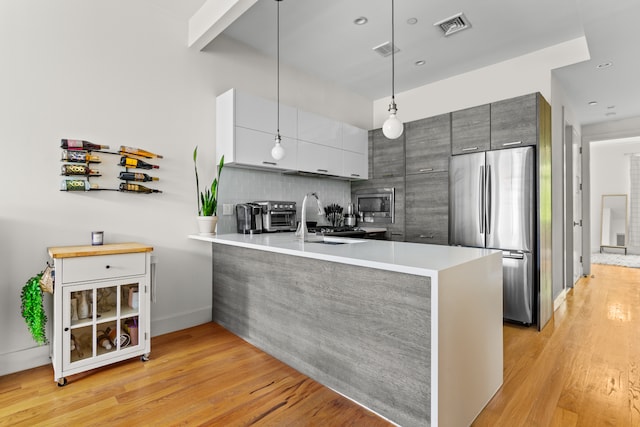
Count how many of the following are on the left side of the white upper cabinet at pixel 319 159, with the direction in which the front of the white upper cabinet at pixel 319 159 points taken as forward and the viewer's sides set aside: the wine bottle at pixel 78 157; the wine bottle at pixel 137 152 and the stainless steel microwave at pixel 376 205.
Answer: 1

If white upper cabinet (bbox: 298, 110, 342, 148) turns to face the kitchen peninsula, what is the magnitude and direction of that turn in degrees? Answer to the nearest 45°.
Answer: approximately 45° to its right

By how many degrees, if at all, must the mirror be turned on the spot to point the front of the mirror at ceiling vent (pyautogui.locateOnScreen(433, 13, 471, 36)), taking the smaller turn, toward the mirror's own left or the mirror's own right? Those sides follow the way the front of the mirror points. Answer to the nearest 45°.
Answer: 0° — it already faces it

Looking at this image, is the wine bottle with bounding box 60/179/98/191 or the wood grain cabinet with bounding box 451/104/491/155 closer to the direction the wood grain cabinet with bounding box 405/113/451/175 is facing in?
the wine bottle

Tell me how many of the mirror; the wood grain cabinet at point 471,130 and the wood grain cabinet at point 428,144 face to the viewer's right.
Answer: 0

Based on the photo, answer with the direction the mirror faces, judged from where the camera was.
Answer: facing the viewer

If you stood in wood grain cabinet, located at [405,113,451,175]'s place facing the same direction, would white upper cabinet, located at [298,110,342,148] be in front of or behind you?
in front

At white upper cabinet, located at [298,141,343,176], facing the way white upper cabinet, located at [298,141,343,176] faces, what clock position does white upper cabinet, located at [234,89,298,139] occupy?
white upper cabinet, located at [234,89,298,139] is roughly at 3 o'clock from white upper cabinet, located at [298,141,343,176].

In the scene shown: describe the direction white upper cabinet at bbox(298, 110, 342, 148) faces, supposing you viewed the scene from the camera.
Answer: facing the viewer and to the right of the viewer

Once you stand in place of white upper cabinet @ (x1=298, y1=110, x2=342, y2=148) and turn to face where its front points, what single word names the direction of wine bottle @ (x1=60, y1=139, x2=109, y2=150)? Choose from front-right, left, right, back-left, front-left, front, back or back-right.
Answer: right

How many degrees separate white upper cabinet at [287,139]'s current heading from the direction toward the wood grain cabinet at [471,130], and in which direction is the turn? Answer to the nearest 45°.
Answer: approximately 45° to its left

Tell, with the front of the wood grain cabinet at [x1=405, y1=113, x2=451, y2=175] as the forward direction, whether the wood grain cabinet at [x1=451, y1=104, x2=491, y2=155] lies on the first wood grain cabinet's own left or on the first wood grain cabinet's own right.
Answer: on the first wood grain cabinet's own left

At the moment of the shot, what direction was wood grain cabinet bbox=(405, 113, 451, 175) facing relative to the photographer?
facing the viewer and to the left of the viewer

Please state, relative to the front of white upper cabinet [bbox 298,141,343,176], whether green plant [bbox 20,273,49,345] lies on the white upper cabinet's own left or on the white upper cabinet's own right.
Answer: on the white upper cabinet's own right
